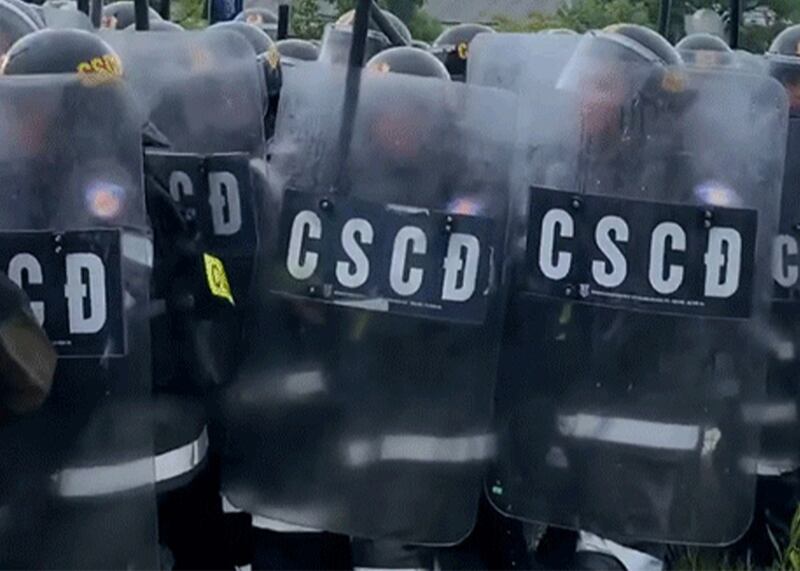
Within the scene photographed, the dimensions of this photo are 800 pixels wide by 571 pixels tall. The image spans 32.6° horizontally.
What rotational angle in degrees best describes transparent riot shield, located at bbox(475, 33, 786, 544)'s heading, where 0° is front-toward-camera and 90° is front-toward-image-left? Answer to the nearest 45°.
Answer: approximately 0°

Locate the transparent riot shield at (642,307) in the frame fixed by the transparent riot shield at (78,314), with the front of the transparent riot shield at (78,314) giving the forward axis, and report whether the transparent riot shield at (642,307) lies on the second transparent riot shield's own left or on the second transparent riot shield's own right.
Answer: on the second transparent riot shield's own left

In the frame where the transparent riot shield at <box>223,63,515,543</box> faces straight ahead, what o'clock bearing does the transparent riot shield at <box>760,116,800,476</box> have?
the transparent riot shield at <box>760,116,800,476</box> is roughly at 8 o'clock from the transparent riot shield at <box>223,63,515,543</box>.

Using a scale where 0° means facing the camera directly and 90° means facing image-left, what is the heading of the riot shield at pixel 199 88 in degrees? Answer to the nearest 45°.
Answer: approximately 0°

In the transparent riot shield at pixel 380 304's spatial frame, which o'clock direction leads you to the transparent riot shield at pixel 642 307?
the transparent riot shield at pixel 642 307 is roughly at 9 o'clock from the transparent riot shield at pixel 380 304.
